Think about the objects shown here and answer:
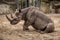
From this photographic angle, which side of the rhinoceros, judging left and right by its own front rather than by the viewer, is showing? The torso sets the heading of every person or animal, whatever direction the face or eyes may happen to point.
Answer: left
